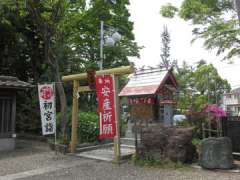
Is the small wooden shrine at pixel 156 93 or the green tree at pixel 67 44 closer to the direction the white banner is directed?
the small wooden shrine

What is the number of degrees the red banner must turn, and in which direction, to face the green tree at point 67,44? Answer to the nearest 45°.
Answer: approximately 180°

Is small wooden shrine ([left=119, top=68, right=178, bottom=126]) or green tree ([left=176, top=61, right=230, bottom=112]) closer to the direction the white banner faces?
the small wooden shrine

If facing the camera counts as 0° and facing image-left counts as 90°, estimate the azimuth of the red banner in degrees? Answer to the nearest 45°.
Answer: approximately 0°

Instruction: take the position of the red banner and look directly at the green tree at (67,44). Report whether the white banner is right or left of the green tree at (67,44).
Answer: left

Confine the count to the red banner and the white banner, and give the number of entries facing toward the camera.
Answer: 2

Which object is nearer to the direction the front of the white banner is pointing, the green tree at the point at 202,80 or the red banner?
the red banner

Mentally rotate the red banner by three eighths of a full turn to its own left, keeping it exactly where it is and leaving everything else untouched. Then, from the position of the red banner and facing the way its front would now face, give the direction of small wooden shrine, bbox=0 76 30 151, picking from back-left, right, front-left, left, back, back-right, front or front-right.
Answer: left

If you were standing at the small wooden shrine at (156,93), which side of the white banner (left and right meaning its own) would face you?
left

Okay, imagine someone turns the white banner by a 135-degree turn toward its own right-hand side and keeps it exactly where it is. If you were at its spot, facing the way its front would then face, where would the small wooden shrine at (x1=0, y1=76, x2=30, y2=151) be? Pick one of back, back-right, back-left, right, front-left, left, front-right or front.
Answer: front

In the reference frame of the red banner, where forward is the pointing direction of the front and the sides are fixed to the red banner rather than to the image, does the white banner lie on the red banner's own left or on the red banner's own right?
on the red banner's own right

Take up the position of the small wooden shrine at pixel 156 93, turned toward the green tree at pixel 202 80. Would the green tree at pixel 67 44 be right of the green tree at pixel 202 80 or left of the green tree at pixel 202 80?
left

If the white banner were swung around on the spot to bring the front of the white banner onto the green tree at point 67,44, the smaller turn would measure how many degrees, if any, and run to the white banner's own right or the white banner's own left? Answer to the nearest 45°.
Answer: approximately 180°
